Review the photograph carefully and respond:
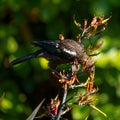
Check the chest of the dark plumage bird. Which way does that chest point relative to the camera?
to the viewer's right
